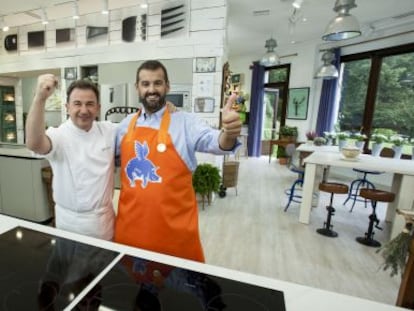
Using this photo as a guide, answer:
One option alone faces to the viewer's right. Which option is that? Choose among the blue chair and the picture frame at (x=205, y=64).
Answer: the blue chair

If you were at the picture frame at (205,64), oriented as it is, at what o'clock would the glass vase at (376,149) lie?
The glass vase is roughly at 9 o'clock from the picture frame.

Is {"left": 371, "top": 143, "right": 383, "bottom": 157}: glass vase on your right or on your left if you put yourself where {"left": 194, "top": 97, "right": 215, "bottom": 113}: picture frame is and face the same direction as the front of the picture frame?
on your left

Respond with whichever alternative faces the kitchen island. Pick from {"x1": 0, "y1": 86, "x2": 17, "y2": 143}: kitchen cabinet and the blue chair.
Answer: the kitchen cabinet

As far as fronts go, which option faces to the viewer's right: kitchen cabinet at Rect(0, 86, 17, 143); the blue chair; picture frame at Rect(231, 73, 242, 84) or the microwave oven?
the blue chair

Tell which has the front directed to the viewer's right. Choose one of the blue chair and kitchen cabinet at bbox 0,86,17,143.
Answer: the blue chair

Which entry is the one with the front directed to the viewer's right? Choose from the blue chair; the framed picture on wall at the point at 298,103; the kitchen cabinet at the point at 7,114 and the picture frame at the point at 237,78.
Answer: the blue chair

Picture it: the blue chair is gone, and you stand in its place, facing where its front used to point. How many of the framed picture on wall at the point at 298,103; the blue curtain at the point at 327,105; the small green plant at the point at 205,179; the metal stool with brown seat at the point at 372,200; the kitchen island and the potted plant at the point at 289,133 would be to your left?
3
